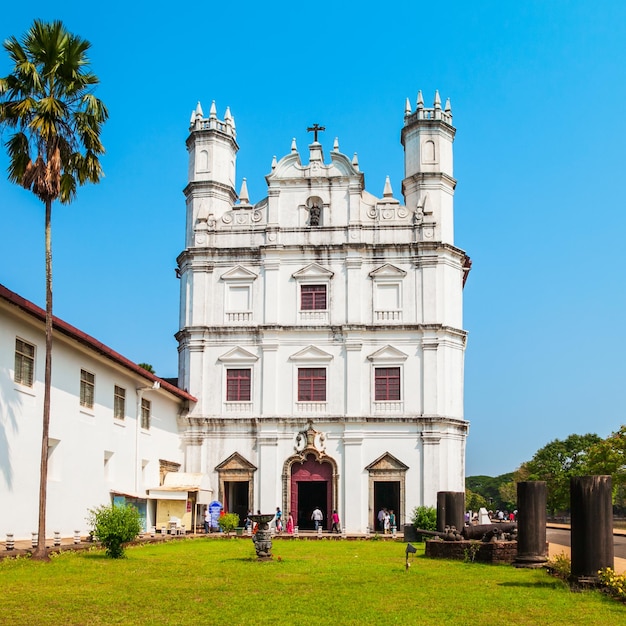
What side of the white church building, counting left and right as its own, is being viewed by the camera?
front

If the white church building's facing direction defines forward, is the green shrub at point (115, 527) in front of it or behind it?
in front

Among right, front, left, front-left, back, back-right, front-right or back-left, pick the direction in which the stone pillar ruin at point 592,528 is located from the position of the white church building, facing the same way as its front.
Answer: front

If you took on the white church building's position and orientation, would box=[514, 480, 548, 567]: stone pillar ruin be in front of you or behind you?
in front

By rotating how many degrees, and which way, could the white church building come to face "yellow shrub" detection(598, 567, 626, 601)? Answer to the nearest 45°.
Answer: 0° — it already faces it

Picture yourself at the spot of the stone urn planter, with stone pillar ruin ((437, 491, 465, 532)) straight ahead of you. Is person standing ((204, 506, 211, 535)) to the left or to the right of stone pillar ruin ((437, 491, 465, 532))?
left
